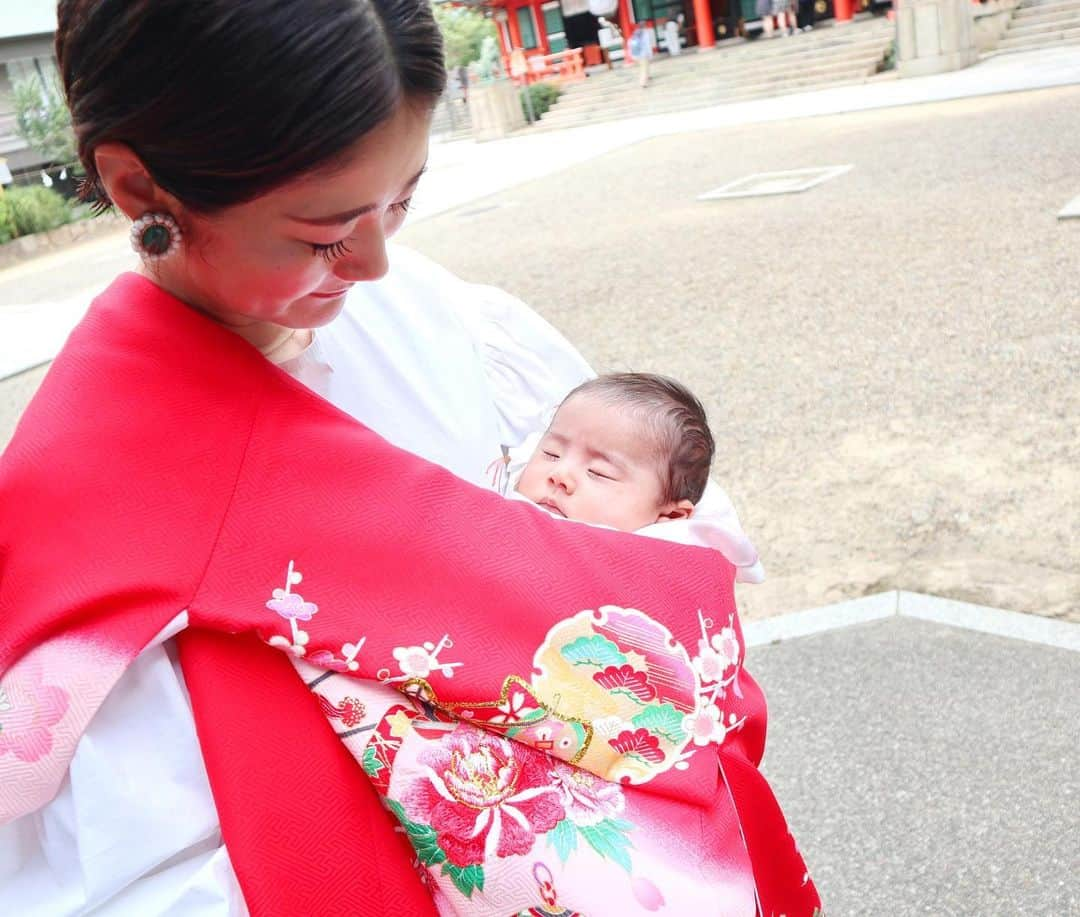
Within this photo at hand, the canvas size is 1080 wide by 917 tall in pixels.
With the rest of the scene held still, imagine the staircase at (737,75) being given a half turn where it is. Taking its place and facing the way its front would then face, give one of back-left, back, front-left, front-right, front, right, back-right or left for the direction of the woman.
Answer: back

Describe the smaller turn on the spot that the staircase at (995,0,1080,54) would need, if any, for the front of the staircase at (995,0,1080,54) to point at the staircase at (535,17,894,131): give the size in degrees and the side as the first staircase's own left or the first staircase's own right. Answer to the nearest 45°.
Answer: approximately 90° to the first staircase's own right

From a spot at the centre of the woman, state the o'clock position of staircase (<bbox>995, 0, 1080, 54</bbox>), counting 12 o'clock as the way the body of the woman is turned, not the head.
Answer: The staircase is roughly at 9 o'clock from the woman.

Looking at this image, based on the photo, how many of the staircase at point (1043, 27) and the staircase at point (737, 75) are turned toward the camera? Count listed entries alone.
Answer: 2

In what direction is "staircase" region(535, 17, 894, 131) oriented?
toward the camera

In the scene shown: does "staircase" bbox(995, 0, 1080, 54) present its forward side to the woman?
yes

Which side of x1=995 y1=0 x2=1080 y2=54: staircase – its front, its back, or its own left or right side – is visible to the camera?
front

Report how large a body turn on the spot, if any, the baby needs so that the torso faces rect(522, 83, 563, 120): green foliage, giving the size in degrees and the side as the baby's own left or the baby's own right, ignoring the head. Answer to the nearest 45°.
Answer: approximately 135° to the baby's own right

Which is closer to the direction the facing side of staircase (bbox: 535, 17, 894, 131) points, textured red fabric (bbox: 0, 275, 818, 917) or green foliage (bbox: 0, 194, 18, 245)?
the textured red fabric

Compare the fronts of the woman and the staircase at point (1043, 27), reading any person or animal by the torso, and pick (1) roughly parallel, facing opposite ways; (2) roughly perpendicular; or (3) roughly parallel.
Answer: roughly perpendicular

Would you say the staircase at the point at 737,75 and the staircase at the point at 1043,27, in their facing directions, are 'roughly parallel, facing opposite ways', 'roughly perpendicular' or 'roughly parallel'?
roughly parallel

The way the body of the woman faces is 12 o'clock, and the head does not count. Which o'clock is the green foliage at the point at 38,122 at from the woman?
The green foliage is roughly at 7 o'clock from the woman.
